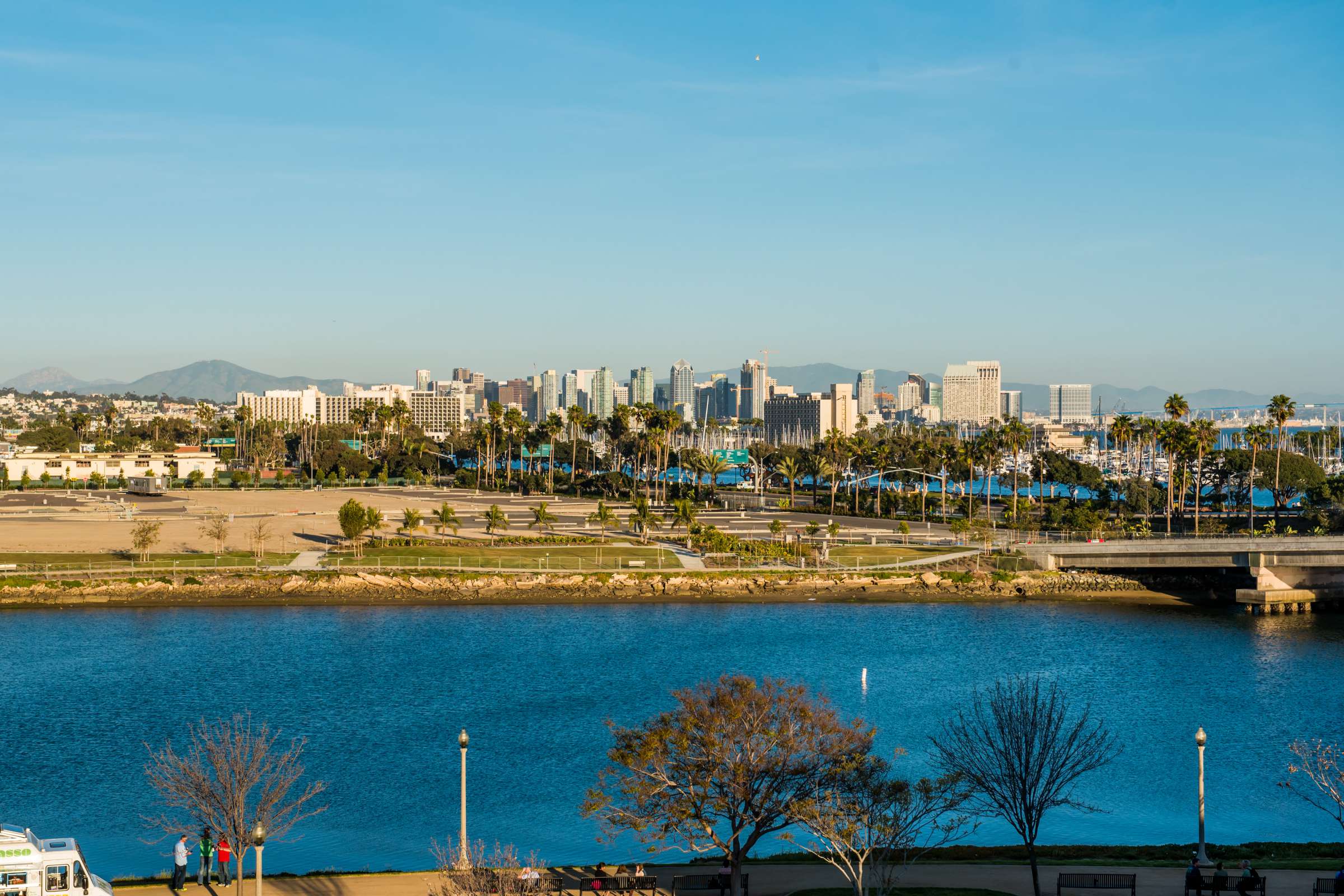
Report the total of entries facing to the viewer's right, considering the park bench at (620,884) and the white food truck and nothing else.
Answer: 1

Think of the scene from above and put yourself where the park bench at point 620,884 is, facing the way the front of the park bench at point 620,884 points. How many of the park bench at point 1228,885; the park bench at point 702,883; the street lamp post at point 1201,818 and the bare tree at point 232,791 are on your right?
3

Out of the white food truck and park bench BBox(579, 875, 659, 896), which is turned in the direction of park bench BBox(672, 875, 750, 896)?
the white food truck

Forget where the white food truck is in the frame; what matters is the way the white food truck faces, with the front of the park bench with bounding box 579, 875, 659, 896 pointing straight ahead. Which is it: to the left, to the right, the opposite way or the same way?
to the right

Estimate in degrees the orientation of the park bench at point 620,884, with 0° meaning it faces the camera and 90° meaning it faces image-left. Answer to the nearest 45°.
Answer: approximately 180°

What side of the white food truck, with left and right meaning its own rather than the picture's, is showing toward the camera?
right
